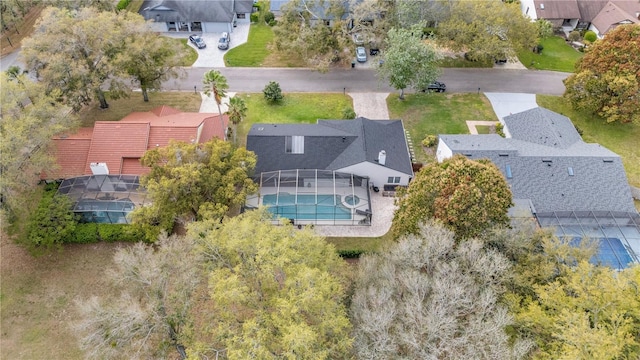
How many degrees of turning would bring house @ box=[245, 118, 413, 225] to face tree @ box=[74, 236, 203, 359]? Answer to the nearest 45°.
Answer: approximately 135° to its left

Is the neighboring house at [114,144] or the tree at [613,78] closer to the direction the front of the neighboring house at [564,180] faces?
the tree

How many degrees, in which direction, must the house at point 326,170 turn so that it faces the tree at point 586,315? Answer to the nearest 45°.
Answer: approximately 135° to its right

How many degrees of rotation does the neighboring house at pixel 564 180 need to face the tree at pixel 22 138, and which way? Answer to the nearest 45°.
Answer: approximately 135° to its left

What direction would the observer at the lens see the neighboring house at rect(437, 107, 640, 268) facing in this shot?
facing away from the viewer

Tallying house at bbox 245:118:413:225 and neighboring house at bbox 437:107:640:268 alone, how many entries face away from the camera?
2

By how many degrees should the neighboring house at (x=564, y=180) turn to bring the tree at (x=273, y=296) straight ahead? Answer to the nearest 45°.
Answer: approximately 135° to its left

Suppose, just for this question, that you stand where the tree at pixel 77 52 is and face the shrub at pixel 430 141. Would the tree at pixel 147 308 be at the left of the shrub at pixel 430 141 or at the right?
right

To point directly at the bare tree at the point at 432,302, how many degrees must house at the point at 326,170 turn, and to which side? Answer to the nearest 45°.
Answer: approximately 180°

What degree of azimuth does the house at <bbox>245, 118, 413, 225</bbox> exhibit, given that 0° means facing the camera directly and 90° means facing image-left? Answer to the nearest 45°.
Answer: approximately 180°

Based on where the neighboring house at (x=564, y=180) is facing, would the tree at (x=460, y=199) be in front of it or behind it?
behind

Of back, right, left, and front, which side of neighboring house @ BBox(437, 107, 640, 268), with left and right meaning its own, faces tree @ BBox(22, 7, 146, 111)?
left

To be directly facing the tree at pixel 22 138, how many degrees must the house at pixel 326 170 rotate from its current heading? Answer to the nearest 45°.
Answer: approximately 90° to its left
